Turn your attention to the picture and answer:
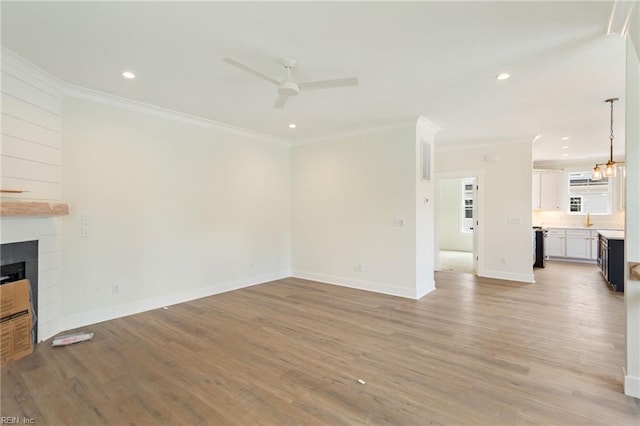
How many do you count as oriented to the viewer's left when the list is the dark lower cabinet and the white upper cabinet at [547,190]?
1

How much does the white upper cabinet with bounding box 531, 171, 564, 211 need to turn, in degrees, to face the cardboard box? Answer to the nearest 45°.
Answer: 0° — it already faces it

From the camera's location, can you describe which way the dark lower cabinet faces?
facing to the left of the viewer

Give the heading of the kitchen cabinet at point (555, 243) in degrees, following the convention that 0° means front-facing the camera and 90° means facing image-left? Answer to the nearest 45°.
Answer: approximately 0°

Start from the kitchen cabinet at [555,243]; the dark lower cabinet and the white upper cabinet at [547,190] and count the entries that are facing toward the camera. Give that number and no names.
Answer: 2

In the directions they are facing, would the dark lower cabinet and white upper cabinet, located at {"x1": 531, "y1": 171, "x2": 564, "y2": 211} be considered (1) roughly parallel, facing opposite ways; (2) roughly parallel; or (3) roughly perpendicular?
roughly perpendicular

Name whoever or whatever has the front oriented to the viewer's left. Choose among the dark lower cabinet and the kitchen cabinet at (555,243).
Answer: the dark lower cabinet

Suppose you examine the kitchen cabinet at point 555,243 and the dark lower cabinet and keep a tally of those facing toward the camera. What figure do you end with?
1

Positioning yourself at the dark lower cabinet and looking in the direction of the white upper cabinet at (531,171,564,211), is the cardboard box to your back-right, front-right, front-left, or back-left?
back-left
